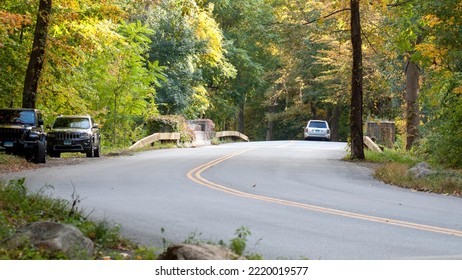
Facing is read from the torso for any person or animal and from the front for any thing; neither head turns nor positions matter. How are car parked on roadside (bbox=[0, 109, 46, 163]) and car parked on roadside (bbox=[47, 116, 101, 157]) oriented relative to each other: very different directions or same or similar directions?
same or similar directions

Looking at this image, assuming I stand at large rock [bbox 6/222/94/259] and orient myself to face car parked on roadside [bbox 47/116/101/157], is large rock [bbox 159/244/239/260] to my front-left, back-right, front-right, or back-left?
back-right

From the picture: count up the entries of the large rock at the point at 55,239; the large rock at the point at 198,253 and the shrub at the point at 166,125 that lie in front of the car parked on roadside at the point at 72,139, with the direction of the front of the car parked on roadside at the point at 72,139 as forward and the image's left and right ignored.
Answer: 2

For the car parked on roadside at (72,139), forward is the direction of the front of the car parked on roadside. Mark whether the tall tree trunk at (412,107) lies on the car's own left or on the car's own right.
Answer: on the car's own left

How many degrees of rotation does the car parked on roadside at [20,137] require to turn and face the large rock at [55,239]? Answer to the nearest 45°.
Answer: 0° — it already faces it

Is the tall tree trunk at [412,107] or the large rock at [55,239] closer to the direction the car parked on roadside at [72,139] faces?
the large rock

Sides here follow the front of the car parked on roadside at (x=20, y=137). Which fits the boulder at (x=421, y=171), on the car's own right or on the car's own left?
on the car's own left

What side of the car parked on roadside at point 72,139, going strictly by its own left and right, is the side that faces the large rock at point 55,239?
front

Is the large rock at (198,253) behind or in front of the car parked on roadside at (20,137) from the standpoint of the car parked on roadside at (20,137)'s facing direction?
in front

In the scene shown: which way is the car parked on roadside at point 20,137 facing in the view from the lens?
facing the viewer

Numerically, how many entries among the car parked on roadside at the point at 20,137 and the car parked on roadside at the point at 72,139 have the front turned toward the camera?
2

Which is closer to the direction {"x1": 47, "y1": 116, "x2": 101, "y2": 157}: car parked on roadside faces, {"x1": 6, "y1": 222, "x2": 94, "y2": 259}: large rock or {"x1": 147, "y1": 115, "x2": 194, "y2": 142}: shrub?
the large rock

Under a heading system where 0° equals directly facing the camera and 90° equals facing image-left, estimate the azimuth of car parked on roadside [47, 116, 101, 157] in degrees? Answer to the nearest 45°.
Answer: approximately 0°
